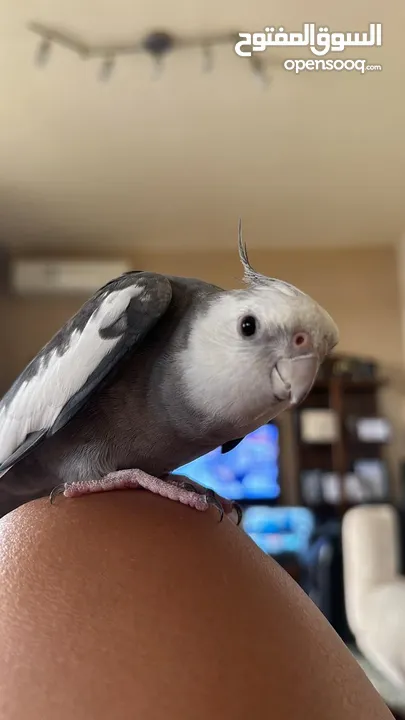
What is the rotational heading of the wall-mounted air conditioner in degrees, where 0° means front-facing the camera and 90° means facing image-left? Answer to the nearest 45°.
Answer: approximately 0°

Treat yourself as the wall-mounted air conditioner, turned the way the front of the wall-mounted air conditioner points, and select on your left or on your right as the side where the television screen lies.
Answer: on your left

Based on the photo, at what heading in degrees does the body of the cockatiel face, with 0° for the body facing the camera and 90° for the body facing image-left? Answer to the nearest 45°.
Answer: approximately 315°

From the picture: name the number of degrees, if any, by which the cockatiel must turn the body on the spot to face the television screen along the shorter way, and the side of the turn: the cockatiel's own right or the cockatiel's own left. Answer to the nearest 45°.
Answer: approximately 135° to the cockatiel's own left

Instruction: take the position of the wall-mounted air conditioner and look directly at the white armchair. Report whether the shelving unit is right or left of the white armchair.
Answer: left

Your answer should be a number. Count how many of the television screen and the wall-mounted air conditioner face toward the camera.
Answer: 2
